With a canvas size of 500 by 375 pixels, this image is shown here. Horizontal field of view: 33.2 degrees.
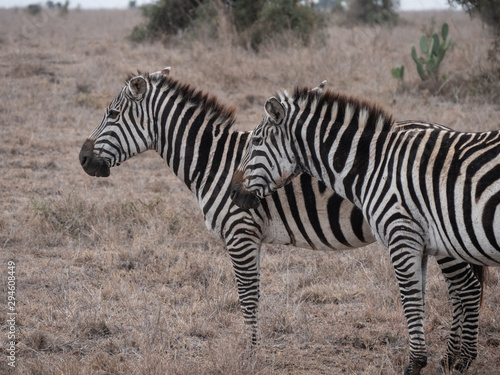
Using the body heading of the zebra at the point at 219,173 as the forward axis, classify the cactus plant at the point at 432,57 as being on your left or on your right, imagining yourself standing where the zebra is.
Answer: on your right

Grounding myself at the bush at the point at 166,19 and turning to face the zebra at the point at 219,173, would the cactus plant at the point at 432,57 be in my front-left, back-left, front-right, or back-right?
front-left

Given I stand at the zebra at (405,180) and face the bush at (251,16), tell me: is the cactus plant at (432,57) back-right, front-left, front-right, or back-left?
front-right

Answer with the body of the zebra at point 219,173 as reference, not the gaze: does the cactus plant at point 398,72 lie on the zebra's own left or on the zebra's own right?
on the zebra's own right

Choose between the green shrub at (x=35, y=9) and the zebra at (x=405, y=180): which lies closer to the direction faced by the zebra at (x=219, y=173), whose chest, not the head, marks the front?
the green shrub

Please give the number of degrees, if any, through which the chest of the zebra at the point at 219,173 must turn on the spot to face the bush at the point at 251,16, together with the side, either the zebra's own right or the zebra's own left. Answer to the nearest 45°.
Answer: approximately 90° to the zebra's own right

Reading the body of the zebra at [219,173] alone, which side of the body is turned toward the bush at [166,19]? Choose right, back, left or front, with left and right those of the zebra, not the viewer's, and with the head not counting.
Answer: right

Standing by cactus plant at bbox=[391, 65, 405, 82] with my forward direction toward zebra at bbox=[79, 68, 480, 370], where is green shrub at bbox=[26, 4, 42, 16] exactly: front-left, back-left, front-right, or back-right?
back-right

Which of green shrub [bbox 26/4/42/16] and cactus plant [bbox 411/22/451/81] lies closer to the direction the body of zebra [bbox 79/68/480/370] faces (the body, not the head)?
the green shrub

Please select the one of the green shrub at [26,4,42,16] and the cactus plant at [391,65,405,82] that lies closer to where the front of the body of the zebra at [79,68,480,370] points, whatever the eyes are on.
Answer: the green shrub

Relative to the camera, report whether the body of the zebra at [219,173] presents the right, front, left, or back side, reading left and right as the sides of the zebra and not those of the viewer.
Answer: left
